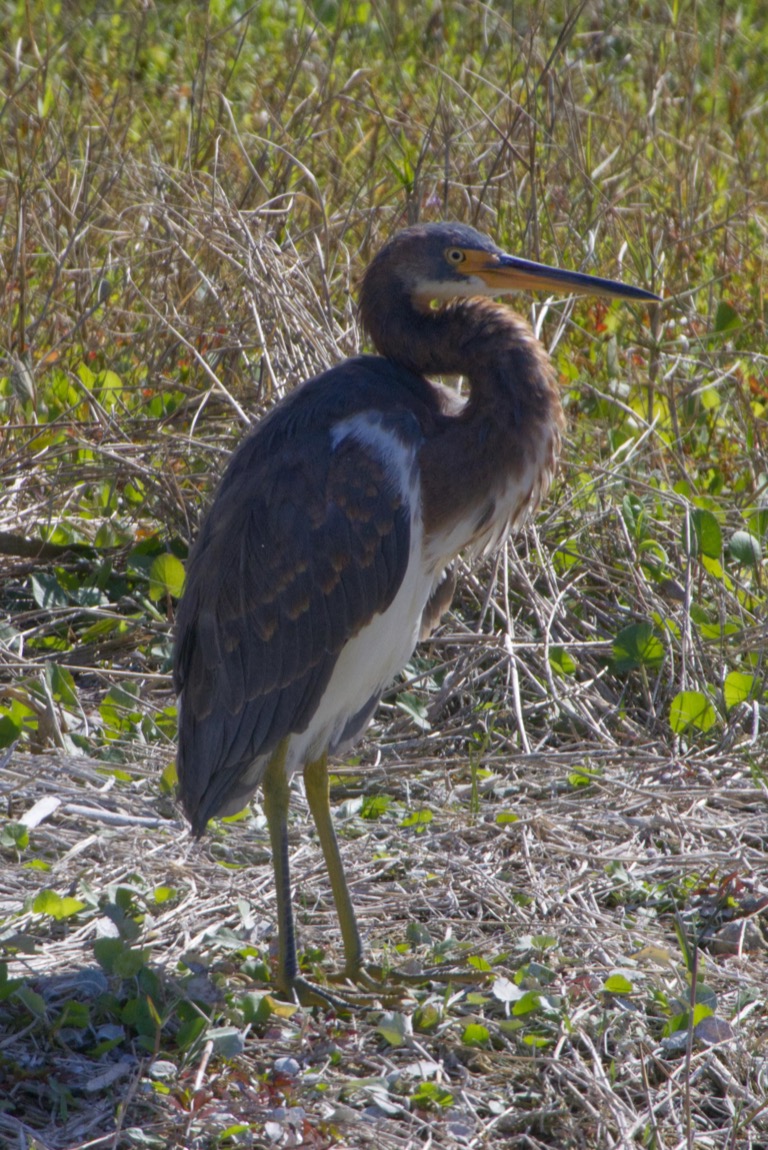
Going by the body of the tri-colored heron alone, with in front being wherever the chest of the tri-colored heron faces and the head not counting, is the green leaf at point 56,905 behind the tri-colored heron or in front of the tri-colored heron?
behind

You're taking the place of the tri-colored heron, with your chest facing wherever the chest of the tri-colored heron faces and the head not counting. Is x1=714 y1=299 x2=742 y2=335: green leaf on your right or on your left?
on your left

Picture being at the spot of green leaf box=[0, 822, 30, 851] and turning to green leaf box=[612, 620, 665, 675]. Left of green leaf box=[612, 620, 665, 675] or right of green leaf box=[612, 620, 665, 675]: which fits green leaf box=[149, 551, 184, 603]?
left

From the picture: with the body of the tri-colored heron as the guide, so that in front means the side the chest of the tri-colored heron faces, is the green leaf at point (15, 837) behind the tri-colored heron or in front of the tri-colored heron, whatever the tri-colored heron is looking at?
behind

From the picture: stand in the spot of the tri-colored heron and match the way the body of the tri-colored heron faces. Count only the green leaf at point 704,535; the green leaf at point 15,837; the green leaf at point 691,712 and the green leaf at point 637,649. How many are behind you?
1

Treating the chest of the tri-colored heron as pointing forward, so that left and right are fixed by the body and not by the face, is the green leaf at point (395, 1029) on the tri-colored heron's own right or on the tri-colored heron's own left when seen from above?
on the tri-colored heron's own right

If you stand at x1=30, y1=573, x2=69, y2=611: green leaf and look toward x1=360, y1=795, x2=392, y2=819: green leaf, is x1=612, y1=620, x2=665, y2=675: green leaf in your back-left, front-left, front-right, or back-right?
front-left

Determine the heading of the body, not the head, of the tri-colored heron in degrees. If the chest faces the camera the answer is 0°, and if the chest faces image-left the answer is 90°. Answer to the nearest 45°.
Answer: approximately 270°

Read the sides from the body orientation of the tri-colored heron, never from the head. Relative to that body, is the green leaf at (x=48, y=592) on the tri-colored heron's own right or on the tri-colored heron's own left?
on the tri-colored heron's own left
